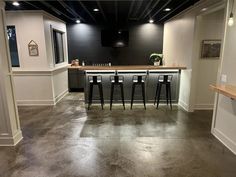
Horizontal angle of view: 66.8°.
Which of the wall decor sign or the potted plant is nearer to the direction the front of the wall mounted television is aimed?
the wall decor sign

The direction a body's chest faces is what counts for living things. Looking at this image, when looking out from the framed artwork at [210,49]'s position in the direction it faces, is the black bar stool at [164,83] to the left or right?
on its right

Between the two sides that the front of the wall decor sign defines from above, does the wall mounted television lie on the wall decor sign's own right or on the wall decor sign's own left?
on the wall decor sign's own left

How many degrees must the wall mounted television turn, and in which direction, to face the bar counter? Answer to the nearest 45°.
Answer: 0° — it already faces it

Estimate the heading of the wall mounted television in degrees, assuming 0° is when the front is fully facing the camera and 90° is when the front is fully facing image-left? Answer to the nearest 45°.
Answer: approximately 0°
